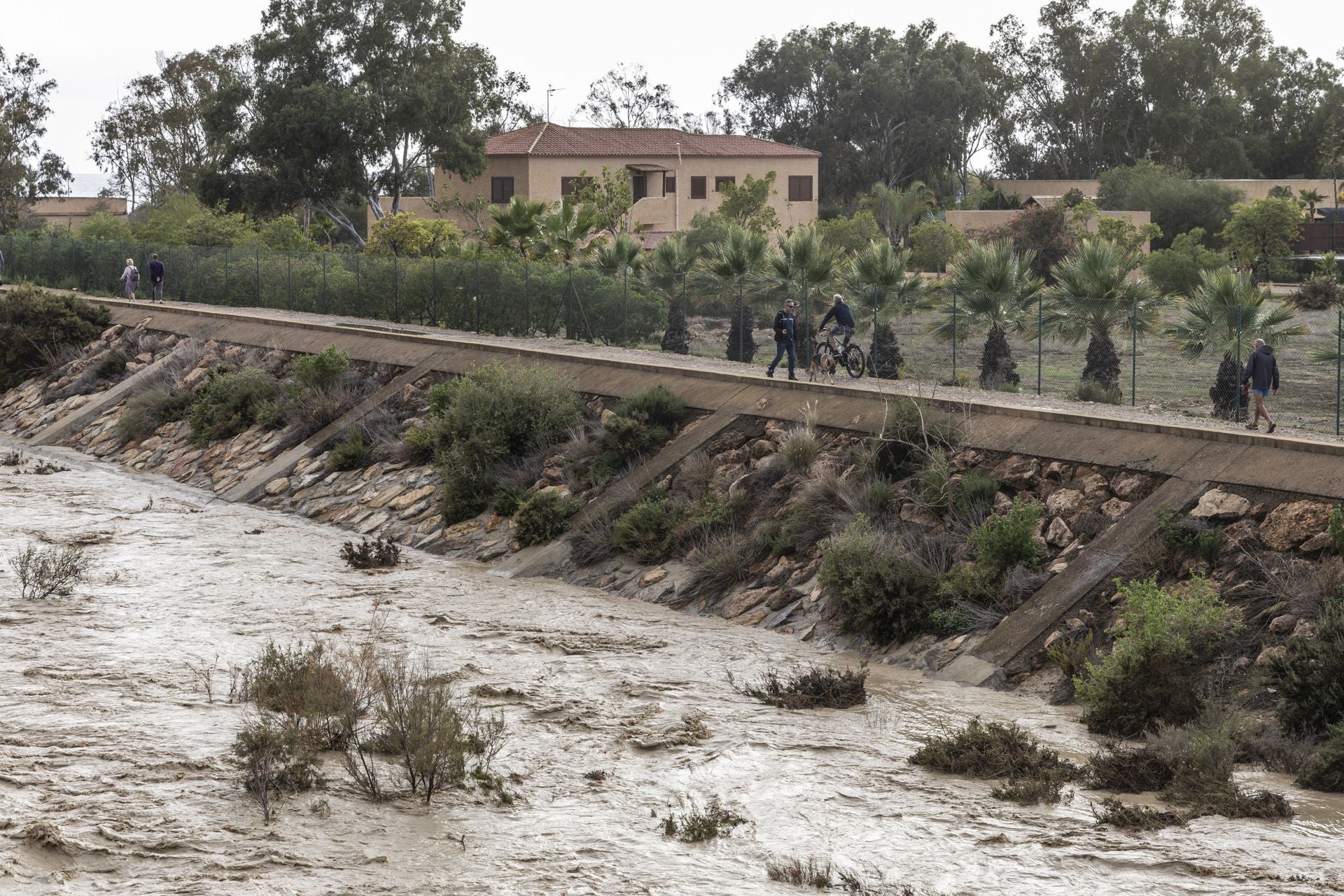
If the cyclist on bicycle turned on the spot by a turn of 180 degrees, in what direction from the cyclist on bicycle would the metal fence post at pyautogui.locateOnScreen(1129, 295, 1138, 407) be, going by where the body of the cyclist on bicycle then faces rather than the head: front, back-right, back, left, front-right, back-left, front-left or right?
front-left

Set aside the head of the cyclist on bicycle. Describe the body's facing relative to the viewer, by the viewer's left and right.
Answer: facing away from the viewer and to the left of the viewer

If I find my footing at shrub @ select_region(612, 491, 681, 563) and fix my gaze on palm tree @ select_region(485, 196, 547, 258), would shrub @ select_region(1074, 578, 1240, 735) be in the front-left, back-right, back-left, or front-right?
back-right

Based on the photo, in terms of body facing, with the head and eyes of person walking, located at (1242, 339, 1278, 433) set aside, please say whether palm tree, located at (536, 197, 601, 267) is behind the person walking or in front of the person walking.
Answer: in front

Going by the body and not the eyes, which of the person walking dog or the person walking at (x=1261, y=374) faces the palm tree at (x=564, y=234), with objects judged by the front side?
the person walking

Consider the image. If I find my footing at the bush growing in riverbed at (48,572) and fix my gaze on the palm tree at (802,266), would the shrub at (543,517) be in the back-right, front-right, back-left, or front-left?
front-right

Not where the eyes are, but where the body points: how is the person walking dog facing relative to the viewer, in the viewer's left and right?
facing the viewer and to the right of the viewer

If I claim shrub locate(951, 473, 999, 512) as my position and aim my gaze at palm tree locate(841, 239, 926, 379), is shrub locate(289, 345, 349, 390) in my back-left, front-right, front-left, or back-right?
front-left

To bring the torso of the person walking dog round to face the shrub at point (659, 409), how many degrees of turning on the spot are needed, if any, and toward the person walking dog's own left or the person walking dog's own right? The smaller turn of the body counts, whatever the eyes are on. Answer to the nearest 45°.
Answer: approximately 90° to the person walking dog's own right

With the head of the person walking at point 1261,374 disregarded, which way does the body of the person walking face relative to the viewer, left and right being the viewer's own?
facing away from the viewer and to the left of the viewer

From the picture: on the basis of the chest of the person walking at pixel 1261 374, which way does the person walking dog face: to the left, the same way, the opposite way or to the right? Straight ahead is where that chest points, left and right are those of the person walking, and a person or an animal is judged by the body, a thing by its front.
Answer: the opposite way

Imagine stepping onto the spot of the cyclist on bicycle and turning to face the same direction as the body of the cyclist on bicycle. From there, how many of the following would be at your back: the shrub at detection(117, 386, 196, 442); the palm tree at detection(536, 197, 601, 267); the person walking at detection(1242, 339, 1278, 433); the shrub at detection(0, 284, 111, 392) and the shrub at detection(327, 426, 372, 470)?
1

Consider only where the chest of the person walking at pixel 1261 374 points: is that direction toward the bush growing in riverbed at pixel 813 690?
no
